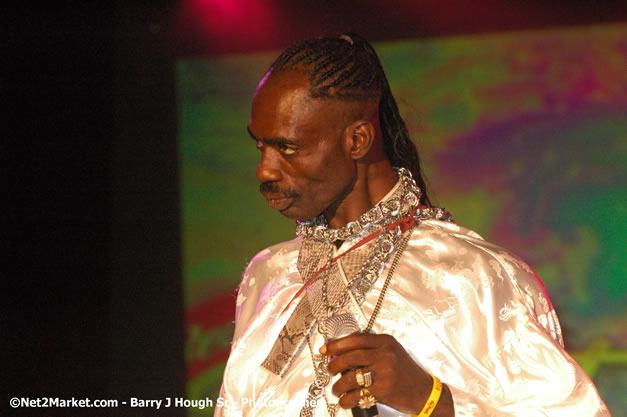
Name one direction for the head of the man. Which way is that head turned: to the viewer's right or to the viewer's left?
to the viewer's left

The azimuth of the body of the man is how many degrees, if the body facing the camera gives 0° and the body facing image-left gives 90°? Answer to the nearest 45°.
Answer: approximately 45°
